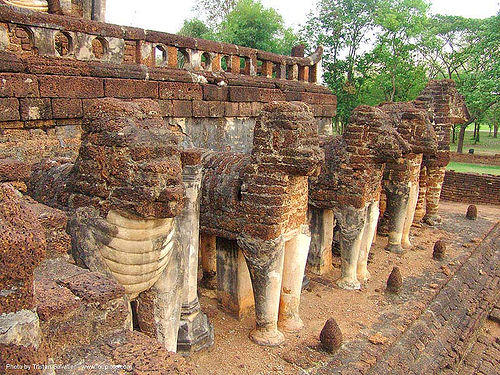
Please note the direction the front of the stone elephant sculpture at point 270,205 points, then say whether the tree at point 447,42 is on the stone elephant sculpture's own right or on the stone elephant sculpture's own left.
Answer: on the stone elephant sculpture's own left

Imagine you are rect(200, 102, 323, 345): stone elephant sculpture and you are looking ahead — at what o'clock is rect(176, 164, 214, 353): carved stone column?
The carved stone column is roughly at 4 o'clock from the stone elephant sculpture.

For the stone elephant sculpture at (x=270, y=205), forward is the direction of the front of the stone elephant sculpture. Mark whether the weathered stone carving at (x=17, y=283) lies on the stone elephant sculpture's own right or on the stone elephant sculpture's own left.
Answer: on the stone elephant sculpture's own right

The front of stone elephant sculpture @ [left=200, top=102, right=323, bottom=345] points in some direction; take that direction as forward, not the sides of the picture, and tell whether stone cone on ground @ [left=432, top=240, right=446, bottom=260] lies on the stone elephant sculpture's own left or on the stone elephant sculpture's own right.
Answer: on the stone elephant sculpture's own left

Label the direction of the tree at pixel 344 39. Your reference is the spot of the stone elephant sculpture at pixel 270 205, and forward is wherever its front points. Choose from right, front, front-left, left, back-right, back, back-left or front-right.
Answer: back-left

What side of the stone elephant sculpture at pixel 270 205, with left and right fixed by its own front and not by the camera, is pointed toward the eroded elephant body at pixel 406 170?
left

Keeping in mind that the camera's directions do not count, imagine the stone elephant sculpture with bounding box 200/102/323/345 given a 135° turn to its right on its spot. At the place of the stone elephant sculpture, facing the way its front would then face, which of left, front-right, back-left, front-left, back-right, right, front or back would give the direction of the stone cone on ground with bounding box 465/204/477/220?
back-right

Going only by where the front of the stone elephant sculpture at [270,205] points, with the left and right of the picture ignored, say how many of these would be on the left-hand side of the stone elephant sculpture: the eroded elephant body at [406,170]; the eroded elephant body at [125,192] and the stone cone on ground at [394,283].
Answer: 2

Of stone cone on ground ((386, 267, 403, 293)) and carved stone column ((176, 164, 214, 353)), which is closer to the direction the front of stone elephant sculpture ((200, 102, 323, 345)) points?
the stone cone on ground

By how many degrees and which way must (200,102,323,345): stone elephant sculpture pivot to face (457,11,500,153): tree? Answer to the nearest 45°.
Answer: approximately 90° to its left

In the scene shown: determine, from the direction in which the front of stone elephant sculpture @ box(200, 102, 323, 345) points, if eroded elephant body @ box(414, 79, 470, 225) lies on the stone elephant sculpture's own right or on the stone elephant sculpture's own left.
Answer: on the stone elephant sculpture's own left

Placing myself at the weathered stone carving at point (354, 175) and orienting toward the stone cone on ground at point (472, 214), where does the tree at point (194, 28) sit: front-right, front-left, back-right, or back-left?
front-left

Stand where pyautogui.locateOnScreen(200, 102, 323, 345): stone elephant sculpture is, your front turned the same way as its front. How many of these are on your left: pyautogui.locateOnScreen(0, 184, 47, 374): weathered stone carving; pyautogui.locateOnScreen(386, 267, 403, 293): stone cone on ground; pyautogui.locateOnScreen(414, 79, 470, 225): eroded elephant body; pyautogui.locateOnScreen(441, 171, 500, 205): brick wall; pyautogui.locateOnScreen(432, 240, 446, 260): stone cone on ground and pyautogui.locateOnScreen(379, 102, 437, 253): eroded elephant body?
5

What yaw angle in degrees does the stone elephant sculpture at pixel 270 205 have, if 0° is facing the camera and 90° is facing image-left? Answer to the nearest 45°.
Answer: approximately 315°

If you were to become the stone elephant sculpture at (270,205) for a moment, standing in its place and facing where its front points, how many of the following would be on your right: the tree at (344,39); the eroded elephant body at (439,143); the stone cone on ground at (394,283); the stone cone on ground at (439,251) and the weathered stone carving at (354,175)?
0

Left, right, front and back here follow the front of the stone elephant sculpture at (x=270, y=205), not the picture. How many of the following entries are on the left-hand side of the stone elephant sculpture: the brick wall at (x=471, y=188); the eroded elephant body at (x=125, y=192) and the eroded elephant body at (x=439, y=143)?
2

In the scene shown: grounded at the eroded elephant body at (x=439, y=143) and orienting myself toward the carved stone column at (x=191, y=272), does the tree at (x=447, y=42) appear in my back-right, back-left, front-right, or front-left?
back-right

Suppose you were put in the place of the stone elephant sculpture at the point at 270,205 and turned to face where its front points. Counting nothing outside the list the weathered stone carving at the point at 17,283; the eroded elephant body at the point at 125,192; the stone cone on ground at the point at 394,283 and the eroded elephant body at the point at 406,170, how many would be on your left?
2

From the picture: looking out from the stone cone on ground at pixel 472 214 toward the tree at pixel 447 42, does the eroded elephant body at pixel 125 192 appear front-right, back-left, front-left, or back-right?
back-left
